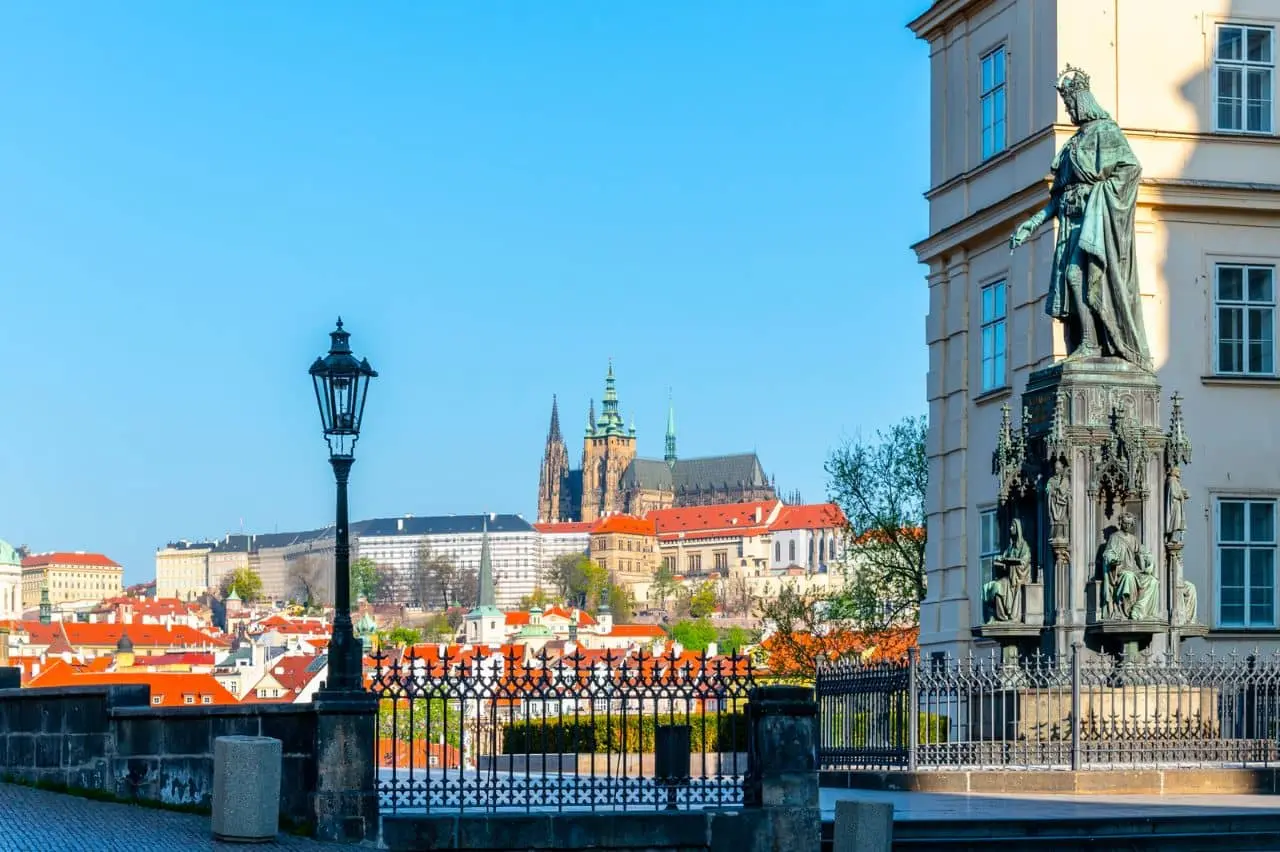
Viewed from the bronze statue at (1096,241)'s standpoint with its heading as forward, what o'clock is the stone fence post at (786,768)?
The stone fence post is roughly at 11 o'clock from the bronze statue.

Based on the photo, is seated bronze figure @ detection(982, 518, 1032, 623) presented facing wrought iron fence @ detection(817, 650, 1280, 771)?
no

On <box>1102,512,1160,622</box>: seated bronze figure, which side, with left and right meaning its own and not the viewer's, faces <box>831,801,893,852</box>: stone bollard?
front

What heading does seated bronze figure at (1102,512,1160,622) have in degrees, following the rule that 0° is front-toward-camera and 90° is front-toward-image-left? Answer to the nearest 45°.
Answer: approximately 0°

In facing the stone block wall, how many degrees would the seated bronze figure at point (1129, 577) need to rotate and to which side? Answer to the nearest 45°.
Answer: approximately 45° to its right

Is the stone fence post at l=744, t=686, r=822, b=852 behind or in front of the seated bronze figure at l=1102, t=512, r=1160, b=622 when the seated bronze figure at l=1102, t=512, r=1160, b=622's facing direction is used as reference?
in front

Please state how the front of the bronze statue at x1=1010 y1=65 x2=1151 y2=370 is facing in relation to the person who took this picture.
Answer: facing the viewer and to the left of the viewer

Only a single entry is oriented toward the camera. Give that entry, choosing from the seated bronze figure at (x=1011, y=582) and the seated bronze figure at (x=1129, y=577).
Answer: the seated bronze figure at (x=1129, y=577)

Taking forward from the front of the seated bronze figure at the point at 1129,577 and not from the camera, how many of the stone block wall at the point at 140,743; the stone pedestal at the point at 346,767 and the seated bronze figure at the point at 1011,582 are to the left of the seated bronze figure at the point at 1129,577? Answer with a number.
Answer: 0

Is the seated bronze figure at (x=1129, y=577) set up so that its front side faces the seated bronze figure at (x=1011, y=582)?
no

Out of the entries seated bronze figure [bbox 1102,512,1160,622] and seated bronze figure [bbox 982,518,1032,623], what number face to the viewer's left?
1

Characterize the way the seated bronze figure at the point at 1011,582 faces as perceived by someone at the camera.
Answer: facing to the left of the viewer

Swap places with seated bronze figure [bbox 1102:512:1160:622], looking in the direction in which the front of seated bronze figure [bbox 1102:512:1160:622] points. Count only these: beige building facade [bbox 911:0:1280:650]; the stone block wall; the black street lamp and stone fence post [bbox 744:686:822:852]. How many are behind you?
1

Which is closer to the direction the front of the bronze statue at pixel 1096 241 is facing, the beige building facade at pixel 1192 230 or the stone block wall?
the stone block wall

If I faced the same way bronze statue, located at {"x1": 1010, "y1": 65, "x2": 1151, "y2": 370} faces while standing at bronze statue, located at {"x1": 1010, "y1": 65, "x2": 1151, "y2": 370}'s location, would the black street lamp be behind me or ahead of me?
ahead
